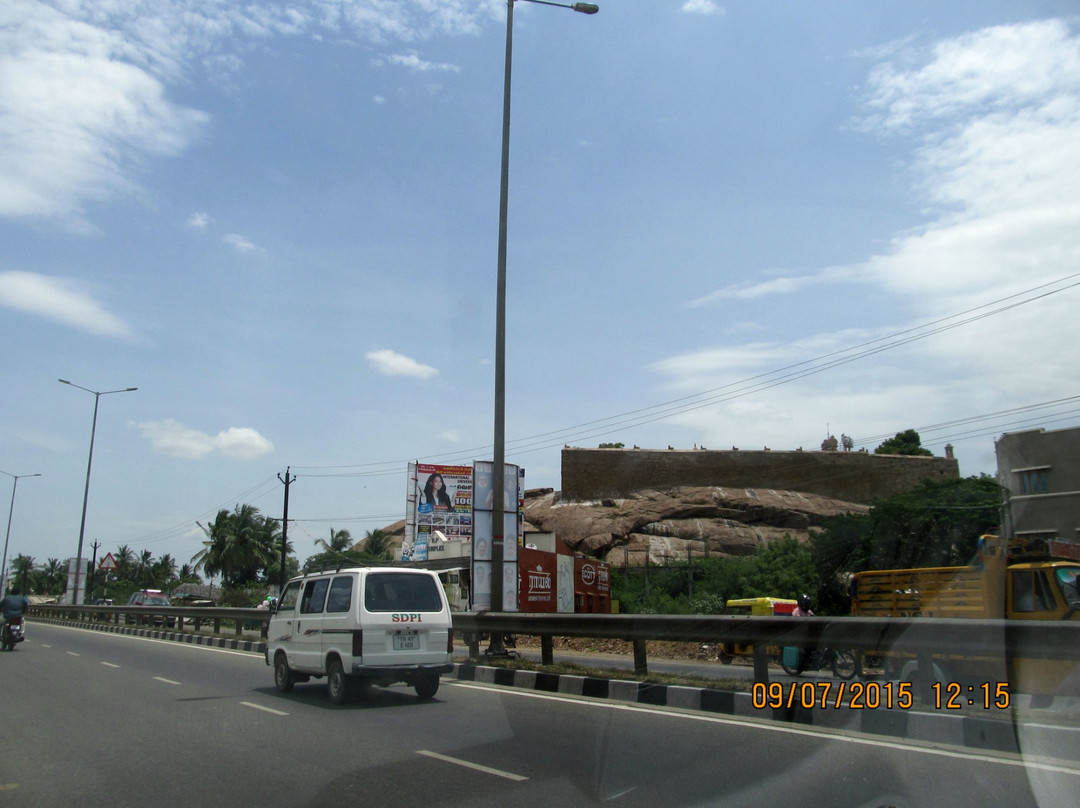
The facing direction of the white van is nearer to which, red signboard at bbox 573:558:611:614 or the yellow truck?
the red signboard

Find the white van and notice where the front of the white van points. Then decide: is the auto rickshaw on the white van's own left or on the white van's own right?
on the white van's own right

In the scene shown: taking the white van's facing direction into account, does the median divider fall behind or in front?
behind

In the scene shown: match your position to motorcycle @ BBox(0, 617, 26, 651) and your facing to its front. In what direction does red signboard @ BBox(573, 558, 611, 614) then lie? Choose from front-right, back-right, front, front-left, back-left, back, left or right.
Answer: right

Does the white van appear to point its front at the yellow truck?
no

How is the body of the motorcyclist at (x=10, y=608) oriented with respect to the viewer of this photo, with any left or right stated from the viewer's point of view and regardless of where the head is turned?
facing away from the viewer

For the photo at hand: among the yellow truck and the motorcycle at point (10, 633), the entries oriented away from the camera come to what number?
1

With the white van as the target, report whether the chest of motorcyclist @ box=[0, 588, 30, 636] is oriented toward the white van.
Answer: no

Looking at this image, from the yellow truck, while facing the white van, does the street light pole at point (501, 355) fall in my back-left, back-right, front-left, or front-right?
front-right

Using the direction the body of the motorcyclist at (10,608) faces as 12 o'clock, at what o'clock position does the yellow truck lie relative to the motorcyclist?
The yellow truck is roughly at 5 o'clock from the motorcyclist.

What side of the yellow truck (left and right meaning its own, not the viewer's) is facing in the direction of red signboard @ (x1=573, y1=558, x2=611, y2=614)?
back

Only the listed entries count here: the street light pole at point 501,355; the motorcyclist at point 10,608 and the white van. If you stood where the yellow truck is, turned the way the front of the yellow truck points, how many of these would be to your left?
0

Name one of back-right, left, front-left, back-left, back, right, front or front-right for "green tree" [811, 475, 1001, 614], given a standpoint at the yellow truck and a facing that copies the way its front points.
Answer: back-left

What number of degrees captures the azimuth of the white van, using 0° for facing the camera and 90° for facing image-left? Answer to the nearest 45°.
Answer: approximately 135°

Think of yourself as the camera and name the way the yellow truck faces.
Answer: facing the viewer and to the right of the viewer

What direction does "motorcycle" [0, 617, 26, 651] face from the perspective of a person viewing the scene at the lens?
facing away from the viewer

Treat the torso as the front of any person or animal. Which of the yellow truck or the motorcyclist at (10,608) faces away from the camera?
the motorcyclist

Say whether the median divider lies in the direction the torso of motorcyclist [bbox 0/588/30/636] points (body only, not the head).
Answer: no
